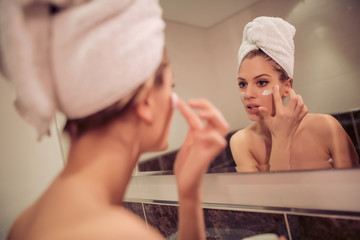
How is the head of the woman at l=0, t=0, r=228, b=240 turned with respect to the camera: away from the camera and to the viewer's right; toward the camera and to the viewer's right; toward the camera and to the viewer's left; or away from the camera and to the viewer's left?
away from the camera and to the viewer's right

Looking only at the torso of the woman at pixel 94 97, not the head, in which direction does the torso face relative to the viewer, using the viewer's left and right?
facing away from the viewer and to the right of the viewer
